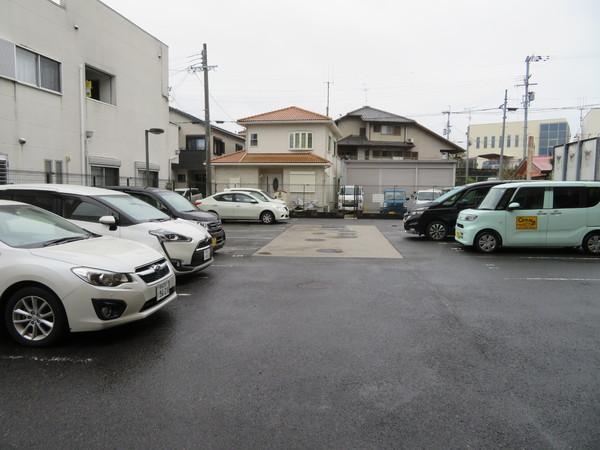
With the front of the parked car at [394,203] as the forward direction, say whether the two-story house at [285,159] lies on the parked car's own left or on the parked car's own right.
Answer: on the parked car's own right

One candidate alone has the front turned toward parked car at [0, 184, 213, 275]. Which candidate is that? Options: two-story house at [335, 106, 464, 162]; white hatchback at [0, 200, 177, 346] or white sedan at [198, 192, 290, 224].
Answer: the two-story house

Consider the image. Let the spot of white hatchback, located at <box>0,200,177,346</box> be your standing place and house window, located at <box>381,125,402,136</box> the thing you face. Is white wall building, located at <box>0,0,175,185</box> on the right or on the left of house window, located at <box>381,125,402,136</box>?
left

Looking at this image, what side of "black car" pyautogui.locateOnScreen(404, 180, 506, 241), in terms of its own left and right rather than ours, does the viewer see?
left

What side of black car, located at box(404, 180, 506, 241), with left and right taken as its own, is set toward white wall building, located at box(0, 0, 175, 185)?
front

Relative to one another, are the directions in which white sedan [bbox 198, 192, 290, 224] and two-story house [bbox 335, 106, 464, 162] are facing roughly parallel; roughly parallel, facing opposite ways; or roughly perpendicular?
roughly perpendicular

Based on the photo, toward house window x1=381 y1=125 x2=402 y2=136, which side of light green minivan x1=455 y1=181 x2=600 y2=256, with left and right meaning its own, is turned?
right

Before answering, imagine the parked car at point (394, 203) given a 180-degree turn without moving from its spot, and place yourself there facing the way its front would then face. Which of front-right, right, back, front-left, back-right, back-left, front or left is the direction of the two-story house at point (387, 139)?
front

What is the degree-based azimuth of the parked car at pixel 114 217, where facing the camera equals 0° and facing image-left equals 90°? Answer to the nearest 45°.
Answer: approximately 315°

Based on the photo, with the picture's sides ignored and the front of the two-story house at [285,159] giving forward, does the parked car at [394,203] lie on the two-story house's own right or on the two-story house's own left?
on the two-story house's own left

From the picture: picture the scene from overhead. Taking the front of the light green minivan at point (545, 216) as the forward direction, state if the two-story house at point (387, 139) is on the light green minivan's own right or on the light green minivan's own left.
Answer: on the light green minivan's own right

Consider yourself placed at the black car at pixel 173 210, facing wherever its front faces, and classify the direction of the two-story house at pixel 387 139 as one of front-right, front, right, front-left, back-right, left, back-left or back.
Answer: left

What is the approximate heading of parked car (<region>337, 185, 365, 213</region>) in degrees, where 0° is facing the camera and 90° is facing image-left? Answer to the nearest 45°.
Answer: approximately 0°

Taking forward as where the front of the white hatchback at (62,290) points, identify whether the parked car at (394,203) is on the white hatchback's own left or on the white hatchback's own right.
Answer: on the white hatchback's own left

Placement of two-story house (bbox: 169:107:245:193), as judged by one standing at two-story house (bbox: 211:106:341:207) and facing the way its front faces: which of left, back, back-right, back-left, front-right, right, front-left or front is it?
back-right

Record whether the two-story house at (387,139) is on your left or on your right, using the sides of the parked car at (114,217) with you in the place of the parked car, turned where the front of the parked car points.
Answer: on your left

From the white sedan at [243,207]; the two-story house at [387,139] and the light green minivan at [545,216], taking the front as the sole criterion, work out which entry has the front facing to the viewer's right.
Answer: the white sedan

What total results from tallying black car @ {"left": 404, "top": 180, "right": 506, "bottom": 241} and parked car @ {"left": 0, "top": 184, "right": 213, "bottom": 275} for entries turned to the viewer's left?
1

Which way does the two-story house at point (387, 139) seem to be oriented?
toward the camera

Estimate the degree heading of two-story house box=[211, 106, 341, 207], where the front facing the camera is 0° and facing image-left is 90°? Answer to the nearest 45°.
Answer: approximately 0°

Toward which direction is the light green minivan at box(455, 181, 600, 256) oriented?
to the viewer's left
